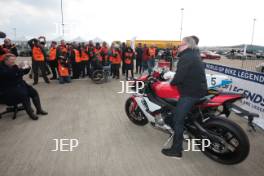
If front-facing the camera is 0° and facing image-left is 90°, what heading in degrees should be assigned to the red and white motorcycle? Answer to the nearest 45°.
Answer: approximately 135°

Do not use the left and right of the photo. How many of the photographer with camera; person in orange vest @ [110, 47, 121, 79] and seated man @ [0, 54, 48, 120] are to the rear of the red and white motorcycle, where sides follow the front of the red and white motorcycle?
0

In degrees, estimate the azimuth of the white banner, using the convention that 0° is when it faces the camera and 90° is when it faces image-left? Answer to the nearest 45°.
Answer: approximately 45°

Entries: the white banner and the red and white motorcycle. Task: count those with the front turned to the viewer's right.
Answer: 0

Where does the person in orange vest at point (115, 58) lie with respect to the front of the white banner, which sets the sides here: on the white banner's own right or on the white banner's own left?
on the white banner's own right

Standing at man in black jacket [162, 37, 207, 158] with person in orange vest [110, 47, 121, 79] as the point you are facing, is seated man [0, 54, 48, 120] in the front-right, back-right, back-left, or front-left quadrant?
front-left

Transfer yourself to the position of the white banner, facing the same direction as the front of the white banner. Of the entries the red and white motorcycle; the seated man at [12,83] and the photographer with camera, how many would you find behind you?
0

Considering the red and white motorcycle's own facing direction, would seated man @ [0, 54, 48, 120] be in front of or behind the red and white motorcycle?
in front

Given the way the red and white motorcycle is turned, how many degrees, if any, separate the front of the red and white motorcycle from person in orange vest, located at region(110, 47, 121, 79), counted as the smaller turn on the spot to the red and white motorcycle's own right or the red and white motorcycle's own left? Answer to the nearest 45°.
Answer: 0° — it already faces them

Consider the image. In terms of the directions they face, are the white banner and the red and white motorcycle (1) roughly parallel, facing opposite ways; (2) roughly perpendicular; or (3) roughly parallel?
roughly perpendicular

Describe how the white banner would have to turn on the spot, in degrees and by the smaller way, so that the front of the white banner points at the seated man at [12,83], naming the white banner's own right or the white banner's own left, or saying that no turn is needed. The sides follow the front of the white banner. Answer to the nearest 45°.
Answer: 0° — it already faces them
